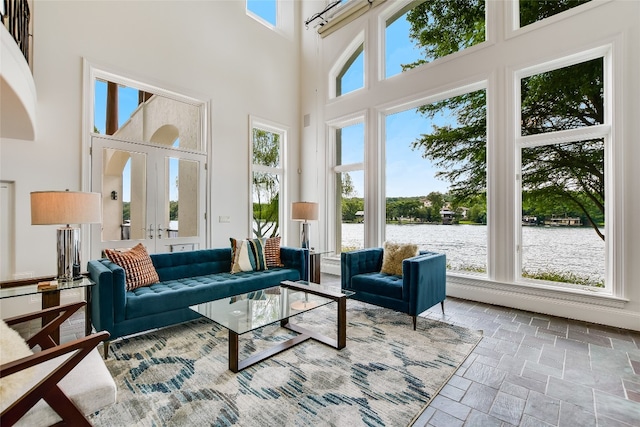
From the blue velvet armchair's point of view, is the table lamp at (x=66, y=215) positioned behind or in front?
in front

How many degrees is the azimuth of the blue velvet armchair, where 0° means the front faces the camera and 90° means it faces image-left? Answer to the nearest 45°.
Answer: approximately 45°

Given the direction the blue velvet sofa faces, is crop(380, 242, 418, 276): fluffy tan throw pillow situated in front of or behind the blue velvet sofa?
in front

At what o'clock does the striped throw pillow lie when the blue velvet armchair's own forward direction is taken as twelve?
The striped throw pillow is roughly at 2 o'clock from the blue velvet armchair.

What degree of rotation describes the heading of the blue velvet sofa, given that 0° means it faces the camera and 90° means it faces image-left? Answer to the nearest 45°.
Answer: approximately 315°

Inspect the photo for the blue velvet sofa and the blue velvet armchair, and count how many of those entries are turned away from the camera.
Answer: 0

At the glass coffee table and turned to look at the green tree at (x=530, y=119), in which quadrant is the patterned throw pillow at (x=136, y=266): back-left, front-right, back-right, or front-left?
back-left

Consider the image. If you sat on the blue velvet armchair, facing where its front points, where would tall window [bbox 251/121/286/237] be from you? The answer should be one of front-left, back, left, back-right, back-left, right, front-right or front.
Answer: right

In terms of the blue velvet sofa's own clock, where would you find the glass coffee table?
The glass coffee table is roughly at 12 o'clock from the blue velvet sofa.

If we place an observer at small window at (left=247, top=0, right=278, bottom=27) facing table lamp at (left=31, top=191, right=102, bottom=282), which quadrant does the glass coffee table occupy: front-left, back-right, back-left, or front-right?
front-left

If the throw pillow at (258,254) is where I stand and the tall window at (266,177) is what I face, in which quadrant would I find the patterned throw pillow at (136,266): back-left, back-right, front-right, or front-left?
back-left

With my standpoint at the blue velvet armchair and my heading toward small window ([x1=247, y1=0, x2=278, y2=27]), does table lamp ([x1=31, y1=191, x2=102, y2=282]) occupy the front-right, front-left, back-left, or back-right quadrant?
front-left

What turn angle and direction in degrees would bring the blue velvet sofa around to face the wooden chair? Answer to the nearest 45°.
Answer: approximately 45° to its right

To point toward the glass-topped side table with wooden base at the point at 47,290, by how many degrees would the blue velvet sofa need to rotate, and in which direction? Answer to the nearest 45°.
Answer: approximately 135° to its right

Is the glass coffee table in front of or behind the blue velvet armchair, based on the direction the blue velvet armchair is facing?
in front
